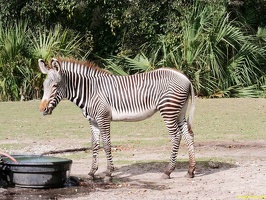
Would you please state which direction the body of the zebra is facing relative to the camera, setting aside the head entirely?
to the viewer's left
